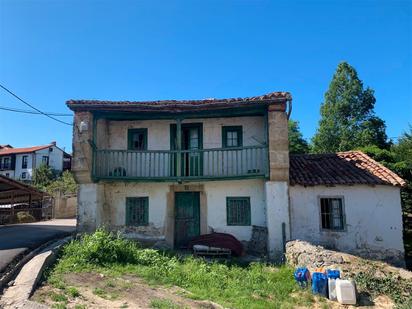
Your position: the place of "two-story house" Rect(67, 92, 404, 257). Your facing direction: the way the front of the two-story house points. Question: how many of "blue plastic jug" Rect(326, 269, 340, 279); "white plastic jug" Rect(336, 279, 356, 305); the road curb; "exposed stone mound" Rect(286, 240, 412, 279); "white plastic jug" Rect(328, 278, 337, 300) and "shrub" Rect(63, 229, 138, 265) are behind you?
0

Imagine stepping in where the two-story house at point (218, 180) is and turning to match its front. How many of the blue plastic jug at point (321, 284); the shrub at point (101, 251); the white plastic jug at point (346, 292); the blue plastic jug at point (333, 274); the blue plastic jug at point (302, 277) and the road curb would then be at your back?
0

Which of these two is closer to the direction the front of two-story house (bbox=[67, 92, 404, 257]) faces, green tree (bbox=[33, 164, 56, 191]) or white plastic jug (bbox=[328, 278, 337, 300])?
the white plastic jug

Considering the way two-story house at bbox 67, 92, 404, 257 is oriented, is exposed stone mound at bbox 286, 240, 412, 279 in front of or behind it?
in front

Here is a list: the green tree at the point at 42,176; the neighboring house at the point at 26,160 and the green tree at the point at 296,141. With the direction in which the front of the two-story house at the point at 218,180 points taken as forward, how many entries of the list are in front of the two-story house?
0

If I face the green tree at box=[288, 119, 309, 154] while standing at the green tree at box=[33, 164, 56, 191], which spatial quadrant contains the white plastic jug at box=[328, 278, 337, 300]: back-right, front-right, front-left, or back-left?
front-right

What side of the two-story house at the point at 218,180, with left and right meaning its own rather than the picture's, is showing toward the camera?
front

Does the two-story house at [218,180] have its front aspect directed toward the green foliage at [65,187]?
no

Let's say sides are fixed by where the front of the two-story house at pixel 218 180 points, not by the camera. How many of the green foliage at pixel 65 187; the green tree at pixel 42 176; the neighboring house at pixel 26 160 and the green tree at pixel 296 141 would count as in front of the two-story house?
0

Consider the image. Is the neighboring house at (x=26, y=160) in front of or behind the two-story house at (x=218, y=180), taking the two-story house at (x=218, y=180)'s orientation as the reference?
behind

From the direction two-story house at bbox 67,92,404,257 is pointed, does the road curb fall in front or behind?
in front

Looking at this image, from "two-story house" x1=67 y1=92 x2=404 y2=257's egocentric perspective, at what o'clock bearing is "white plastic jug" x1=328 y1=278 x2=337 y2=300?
The white plastic jug is roughly at 11 o'clock from the two-story house.

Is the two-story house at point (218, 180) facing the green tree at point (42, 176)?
no

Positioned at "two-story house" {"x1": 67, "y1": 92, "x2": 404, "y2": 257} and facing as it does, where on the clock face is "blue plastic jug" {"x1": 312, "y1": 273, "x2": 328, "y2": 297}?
The blue plastic jug is roughly at 11 o'clock from the two-story house.

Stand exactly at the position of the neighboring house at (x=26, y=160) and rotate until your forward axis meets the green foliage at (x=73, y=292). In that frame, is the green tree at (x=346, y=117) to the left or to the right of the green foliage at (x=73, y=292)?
left

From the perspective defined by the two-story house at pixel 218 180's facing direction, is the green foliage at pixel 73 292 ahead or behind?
ahead

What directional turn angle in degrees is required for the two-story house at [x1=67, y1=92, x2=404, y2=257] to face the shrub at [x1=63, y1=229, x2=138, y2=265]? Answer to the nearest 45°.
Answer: approximately 45° to its right

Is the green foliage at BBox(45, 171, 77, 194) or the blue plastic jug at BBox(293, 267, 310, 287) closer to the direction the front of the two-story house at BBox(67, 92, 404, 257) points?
the blue plastic jug

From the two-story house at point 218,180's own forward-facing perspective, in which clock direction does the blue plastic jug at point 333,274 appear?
The blue plastic jug is roughly at 11 o'clock from the two-story house.

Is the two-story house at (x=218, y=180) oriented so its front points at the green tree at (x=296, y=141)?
no

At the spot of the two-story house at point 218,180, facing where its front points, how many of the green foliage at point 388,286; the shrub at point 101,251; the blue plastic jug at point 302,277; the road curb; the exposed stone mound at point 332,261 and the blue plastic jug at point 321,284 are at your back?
0

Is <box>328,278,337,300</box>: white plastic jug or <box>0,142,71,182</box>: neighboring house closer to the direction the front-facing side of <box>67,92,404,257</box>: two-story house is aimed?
the white plastic jug
